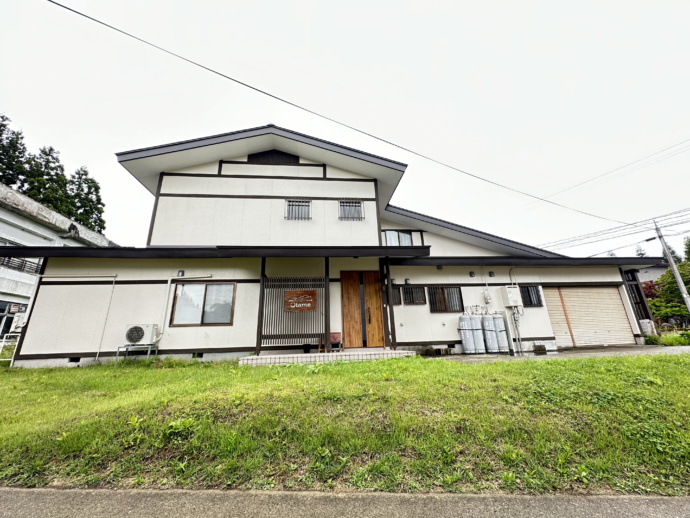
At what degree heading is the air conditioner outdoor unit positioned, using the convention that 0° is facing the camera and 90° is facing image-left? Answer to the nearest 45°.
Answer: approximately 0°

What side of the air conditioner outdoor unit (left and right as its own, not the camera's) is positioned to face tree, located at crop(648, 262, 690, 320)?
left

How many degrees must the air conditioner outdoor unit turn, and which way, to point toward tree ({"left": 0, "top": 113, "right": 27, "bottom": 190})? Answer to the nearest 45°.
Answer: approximately 135° to its right

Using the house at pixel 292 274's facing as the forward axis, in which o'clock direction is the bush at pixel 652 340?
The bush is roughly at 9 o'clock from the house.

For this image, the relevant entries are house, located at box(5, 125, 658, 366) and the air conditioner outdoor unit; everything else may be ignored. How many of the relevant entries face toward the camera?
2

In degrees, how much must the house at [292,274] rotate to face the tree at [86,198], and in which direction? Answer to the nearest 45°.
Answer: approximately 135° to its right

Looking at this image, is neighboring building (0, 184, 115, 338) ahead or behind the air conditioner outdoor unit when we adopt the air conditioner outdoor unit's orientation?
behind
